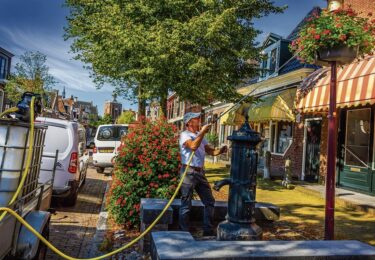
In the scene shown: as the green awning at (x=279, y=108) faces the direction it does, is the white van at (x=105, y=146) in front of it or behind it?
in front

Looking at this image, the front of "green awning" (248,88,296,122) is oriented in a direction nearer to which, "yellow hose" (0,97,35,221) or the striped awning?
the yellow hose

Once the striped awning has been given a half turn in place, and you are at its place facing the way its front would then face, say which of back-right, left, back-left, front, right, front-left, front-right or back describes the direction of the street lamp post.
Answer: back-right

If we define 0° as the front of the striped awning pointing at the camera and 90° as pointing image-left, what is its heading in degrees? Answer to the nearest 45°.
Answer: approximately 45°

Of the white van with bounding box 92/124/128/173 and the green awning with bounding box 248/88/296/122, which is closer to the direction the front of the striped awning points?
the white van

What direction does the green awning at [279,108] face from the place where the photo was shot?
facing the viewer and to the left of the viewer

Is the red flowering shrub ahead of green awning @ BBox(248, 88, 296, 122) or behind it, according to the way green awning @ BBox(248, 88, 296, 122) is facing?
ahead

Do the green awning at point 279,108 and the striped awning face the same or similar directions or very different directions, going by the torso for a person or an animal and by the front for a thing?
same or similar directions

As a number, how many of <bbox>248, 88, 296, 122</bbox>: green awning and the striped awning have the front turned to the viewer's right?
0

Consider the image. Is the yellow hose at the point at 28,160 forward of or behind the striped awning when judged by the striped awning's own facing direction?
forward

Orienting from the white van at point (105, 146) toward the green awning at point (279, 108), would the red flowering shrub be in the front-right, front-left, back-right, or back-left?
front-right

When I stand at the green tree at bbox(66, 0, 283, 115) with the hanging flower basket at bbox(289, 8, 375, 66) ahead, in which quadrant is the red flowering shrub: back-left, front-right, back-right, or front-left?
front-right

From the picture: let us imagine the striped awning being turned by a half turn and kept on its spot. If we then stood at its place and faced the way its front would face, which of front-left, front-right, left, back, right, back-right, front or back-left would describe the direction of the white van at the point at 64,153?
back
